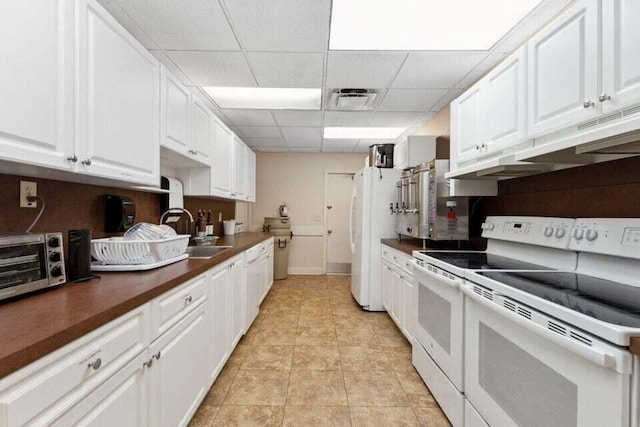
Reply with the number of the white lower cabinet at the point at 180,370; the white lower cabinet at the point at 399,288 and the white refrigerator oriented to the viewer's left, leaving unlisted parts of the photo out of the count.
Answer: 2

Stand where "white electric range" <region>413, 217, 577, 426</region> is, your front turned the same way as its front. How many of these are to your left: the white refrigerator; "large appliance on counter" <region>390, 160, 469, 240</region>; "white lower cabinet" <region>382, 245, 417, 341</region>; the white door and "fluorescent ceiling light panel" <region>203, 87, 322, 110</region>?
0

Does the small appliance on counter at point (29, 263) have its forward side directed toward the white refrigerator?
no

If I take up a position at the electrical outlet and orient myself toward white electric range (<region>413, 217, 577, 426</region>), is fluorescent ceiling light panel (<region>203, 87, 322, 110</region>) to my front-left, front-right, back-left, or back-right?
front-left

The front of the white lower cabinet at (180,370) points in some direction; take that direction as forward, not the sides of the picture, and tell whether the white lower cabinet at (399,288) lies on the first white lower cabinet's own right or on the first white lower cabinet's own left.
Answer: on the first white lower cabinet's own left

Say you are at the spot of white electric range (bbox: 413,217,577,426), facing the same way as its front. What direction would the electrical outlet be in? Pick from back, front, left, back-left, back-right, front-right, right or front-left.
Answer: front

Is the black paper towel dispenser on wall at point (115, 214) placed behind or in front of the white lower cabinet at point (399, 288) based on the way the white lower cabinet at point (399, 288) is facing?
in front

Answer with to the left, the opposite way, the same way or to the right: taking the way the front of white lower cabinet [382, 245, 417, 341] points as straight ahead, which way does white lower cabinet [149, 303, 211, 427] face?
the opposite way

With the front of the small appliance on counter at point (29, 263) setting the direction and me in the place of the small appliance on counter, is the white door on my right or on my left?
on my left

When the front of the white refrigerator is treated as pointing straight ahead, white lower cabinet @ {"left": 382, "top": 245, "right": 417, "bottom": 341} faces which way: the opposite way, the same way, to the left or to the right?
the same way

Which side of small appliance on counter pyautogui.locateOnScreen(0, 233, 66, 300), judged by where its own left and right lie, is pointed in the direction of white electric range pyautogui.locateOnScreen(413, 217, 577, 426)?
front

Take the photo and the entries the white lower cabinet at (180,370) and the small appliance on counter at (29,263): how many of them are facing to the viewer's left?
0

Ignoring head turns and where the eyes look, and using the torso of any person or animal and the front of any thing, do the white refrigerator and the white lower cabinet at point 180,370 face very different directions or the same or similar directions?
very different directions

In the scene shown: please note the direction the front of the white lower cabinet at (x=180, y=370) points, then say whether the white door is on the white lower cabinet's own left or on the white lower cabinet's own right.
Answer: on the white lower cabinet's own left

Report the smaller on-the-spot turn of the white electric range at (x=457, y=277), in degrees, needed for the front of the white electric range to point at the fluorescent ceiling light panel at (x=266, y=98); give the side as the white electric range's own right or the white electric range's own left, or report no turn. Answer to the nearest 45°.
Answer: approximately 45° to the white electric range's own right

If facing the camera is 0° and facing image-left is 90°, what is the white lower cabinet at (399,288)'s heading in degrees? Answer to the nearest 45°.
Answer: approximately 90°

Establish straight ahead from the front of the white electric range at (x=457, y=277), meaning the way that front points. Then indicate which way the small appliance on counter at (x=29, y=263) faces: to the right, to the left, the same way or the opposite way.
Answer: the opposite way

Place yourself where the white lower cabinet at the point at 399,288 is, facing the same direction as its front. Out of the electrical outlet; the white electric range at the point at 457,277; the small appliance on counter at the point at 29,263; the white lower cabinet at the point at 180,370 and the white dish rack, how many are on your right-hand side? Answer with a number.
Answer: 0

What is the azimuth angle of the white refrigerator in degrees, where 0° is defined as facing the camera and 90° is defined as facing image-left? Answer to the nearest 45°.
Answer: approximately 90°
